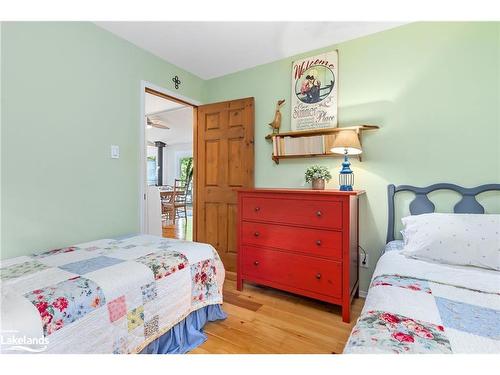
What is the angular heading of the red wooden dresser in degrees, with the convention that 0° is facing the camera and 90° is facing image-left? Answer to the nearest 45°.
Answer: approximately 45°

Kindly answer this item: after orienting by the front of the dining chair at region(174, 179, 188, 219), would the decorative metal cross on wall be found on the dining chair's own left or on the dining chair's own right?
on the dining chair's own left

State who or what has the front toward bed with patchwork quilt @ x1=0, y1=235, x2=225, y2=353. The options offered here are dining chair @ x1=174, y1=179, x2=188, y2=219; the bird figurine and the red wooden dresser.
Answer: the red wooden dresser

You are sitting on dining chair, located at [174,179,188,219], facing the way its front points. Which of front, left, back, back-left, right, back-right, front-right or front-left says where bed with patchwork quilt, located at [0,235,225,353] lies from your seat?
back-left

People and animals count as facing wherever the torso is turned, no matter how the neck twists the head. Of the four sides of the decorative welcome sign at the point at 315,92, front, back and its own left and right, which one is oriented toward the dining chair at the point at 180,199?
right

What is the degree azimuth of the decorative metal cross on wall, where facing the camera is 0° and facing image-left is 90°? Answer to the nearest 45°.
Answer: approximately 315°

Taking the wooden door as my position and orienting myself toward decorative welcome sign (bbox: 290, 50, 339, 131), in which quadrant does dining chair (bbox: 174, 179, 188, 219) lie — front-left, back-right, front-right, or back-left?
back-left

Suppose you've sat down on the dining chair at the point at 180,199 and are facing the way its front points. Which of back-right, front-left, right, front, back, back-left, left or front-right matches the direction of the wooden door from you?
back-left
